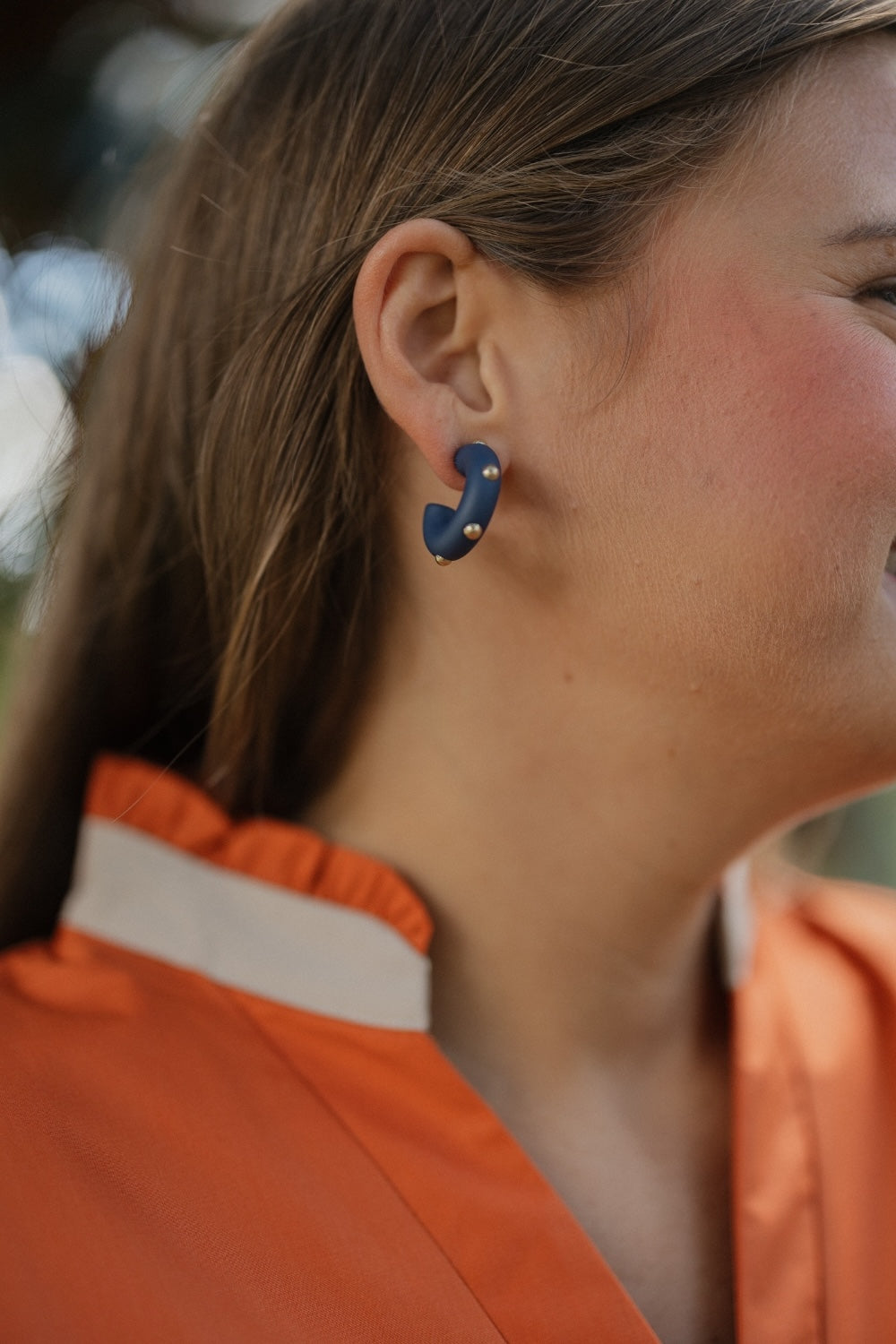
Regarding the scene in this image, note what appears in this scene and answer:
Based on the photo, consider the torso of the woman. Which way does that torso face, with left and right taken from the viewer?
facing the viewer and to the right of the viewer

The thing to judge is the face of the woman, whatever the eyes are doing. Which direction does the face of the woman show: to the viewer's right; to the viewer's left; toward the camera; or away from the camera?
to the viewer's right
